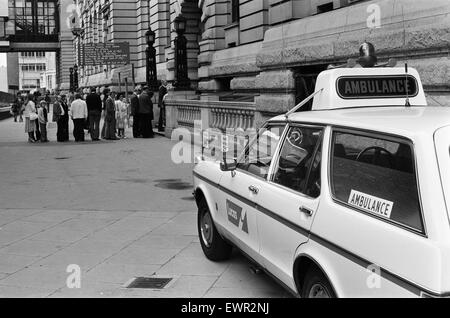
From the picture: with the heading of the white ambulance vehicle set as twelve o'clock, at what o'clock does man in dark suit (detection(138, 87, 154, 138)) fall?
The man in dark suit is roughly at 1 o'clock from the white ambulance vehicle.

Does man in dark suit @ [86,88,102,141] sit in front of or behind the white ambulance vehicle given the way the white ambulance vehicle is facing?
in front

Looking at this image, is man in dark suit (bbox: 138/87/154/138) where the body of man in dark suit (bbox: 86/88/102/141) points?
no

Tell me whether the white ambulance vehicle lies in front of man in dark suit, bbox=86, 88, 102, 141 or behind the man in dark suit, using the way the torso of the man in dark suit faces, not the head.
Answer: behind

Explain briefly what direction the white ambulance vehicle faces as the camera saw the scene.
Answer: facing away from the viewer and to the left of the viewer

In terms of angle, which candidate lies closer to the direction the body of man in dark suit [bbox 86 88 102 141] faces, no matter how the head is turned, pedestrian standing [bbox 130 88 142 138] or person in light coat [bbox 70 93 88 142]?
the pedestrian standing

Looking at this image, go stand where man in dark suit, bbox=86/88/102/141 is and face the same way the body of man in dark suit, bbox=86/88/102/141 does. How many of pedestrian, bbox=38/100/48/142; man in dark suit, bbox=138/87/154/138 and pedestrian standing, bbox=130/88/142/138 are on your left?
1

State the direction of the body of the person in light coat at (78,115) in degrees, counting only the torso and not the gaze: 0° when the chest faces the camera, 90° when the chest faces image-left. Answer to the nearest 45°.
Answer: approximately 180°

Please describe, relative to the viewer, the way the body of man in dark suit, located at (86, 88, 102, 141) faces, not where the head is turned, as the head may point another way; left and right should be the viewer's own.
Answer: facing away from the viewer

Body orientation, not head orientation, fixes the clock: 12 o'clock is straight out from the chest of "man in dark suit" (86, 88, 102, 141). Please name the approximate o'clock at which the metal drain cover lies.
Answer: The metal drain cover is roughly at 6 o'clock from the man in dark suit.

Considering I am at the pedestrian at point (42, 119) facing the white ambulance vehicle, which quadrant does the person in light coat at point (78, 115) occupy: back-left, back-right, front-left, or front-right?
front-left
